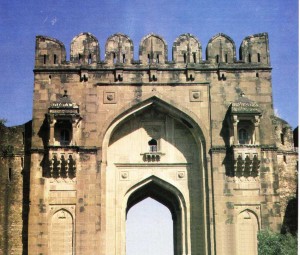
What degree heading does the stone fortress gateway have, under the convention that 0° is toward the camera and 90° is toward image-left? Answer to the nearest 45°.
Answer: approximately 0°

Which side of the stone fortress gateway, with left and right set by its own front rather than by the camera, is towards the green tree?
left
